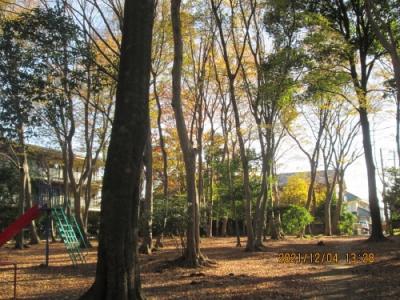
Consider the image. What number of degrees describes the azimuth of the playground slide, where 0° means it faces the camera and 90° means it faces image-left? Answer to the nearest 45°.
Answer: approximately 90°

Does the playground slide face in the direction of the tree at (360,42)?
no

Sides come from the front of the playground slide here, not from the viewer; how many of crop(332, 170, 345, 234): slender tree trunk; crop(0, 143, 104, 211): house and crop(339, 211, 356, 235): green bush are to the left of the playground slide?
0

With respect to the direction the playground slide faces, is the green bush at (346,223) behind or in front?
behind

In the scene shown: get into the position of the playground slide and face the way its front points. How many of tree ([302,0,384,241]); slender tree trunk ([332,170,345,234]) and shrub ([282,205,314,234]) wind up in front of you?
0

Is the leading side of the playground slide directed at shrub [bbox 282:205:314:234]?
no

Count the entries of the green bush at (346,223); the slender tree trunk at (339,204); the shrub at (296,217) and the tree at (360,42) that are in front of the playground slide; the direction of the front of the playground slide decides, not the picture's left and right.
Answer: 0

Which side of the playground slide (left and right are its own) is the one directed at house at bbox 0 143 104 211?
right

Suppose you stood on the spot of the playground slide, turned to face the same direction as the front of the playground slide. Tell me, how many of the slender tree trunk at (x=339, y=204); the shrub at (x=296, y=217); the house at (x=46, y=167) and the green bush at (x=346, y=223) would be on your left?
0

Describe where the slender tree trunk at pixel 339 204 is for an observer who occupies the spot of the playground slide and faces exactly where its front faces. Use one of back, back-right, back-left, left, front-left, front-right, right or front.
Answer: back-right

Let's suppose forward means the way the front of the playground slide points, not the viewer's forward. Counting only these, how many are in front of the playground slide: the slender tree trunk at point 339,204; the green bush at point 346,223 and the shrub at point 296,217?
0

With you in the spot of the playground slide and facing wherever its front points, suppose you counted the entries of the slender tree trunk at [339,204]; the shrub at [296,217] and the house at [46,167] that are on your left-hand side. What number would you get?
0
